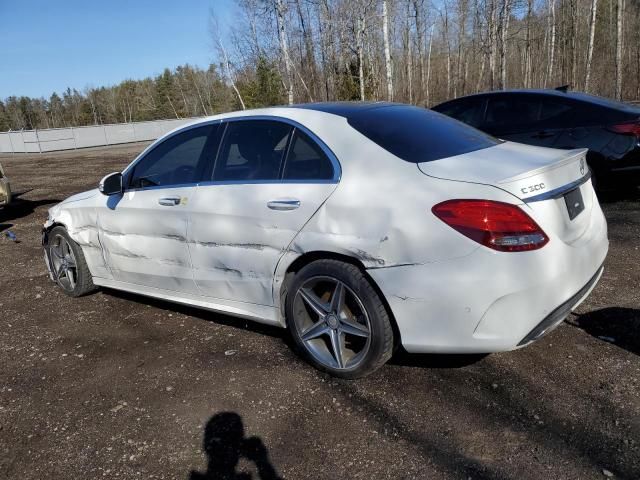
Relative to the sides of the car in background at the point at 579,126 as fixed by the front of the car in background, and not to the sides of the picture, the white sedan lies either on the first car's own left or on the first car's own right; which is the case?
on the first car's own left

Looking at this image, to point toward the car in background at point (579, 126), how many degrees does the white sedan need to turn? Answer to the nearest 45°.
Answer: approximately 90° to its right

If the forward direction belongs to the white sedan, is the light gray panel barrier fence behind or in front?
in front

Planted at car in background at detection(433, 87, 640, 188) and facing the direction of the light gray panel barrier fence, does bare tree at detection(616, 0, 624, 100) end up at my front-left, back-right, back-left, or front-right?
front-right

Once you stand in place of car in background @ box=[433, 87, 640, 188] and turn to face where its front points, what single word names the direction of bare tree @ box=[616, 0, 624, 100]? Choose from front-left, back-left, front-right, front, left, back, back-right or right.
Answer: front-right

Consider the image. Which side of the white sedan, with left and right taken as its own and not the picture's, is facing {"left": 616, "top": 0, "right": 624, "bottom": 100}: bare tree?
right

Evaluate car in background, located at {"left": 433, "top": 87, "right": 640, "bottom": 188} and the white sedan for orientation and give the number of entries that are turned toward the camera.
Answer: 0

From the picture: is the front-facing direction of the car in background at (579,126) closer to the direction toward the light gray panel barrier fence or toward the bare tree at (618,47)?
the light gray panel barrier fence

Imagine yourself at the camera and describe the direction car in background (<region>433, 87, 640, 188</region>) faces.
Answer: facing away from the viewer and to the left of the viewer

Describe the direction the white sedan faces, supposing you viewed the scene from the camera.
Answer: facing away from the viewer and to the left of the viewer

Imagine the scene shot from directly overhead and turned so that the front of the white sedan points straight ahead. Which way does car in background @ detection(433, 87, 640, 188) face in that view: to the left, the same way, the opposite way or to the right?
the same way
